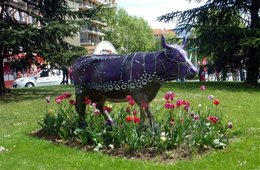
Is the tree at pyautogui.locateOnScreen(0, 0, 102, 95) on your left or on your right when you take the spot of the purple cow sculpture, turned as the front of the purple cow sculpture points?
on your left

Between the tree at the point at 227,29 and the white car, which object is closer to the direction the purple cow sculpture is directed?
the tree

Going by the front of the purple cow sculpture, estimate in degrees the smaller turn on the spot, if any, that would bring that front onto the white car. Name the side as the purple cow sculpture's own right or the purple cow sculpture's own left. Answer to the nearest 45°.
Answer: approximately 90° to the purple cow sculpture's own left

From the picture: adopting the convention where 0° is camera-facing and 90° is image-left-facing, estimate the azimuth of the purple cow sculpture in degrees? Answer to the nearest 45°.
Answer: approximately 270°
